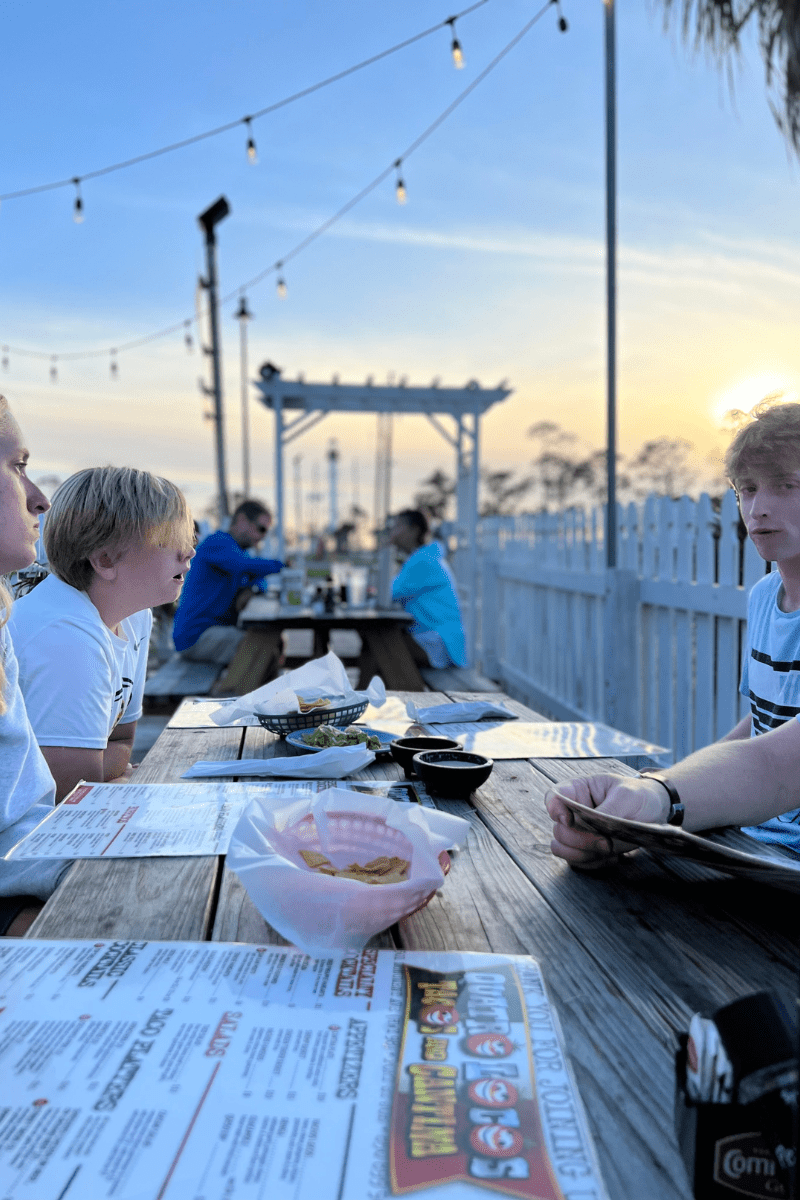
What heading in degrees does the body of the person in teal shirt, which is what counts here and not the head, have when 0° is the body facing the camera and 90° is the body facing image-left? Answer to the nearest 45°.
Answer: approximately 90°

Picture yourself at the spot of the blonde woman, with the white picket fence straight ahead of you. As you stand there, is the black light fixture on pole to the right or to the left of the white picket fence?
left

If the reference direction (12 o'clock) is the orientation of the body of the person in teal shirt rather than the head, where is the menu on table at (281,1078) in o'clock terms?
The menu on table is roughly at 9 o'clock from the person in teal shirt.

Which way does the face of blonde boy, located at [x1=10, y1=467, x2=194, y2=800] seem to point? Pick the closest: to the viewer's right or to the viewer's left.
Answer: to the viewer's right

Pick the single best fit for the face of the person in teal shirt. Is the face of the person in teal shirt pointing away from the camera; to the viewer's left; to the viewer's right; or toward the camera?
to the viewer's left

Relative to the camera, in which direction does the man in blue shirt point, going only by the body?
to the viewer's right

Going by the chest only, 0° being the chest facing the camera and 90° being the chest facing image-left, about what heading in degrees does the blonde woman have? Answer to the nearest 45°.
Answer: approximately 270°

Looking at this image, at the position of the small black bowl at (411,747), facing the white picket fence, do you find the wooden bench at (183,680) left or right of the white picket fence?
left

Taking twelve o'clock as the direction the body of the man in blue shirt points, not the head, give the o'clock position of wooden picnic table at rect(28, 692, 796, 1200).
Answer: The wooden picnic table is roughly at 3 o'clock from the man in blue shirt.
